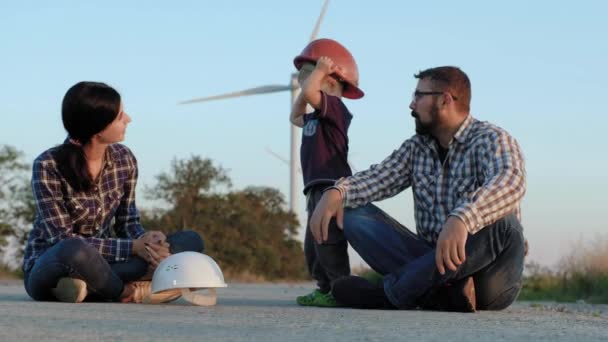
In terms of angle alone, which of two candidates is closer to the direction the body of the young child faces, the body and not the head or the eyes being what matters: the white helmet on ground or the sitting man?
the white helmet on ground

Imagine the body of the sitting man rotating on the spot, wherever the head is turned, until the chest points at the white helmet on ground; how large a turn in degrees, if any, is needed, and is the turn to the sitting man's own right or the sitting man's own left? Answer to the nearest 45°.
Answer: approximately 45° to the sitting man's own right

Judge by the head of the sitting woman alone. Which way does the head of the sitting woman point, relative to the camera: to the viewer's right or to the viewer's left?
to the viewer's right

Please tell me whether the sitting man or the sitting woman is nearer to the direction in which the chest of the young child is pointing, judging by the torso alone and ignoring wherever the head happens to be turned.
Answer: the sitting woman

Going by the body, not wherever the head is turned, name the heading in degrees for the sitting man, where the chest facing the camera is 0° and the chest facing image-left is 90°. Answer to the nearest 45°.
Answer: approximately 45°

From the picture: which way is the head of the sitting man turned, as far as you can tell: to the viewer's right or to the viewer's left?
to the viewer's left

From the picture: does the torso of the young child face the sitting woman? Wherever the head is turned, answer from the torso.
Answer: yes
